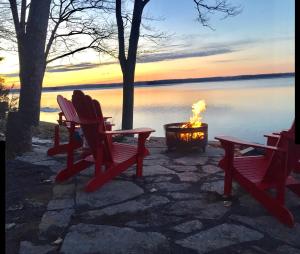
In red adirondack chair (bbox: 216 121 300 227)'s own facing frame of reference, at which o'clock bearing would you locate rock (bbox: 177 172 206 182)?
The rock is roughly at 12 o'clock from the red adirondack chair.

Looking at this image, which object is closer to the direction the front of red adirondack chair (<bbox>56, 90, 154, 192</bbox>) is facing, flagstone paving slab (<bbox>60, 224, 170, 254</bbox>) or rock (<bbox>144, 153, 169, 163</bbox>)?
the rock

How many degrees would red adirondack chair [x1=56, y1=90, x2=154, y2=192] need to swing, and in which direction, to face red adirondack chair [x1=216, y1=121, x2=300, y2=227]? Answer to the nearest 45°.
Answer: approximately 90° to its right

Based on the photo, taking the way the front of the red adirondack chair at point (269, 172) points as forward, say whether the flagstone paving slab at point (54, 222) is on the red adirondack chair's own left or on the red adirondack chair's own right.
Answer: on the red adirondack chair's own left

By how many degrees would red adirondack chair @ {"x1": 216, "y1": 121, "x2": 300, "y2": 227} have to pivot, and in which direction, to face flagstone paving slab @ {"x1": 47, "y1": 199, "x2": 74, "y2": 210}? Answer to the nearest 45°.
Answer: approximately 45° to its left

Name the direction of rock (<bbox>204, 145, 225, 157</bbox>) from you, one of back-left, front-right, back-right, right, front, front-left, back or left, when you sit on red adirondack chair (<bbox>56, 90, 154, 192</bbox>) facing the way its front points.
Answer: front

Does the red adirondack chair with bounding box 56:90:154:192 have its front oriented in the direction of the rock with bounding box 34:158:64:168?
no

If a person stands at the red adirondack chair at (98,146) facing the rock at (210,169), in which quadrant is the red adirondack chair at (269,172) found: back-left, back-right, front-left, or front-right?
front-right

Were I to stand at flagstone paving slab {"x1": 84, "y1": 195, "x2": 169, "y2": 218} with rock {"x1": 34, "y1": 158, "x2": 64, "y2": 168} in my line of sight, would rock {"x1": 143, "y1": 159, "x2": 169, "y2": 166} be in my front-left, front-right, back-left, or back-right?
front-right

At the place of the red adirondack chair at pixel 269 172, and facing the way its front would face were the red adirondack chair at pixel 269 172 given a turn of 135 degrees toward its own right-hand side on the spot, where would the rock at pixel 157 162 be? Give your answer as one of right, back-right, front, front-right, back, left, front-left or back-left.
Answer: back-left

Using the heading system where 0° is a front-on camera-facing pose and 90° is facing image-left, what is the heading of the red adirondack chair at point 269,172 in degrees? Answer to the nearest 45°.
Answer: approximately 135°

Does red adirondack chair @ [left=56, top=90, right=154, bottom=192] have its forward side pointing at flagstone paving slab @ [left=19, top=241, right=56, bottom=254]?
no

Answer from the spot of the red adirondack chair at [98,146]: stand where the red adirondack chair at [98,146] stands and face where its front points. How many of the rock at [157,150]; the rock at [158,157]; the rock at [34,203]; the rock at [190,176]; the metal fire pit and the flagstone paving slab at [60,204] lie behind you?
2

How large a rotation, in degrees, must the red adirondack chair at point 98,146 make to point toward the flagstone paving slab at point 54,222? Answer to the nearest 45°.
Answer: approximately 135° to its right

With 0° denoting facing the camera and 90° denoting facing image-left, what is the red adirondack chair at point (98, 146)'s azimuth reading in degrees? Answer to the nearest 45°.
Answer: approximately 225°

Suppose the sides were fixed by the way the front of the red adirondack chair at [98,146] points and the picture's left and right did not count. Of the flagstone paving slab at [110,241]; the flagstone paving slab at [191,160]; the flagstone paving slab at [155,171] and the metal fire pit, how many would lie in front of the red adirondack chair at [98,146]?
3

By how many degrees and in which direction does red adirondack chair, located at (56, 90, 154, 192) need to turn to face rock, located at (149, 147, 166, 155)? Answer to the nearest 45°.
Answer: approximately 45° to its left

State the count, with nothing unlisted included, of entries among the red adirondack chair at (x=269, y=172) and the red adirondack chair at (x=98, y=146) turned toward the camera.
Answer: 0

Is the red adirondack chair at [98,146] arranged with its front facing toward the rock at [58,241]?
no
